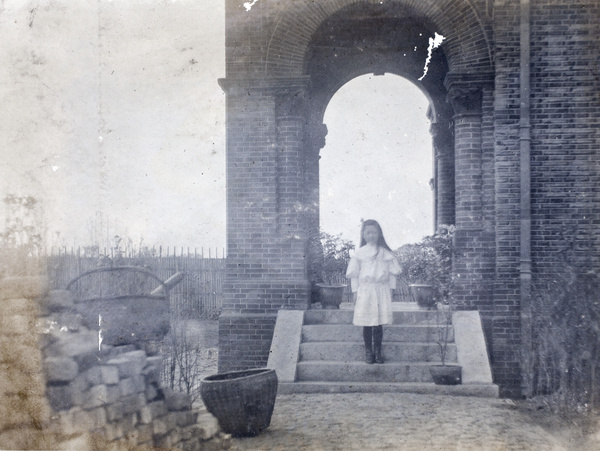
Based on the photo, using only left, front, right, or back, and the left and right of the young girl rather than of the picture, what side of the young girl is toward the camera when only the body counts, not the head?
front

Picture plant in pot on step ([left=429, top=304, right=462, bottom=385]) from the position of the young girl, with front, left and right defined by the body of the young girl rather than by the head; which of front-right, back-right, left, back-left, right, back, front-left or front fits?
left

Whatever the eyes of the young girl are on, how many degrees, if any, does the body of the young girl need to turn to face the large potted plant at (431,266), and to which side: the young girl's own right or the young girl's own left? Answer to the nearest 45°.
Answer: approximately 135° to the young girl's own left

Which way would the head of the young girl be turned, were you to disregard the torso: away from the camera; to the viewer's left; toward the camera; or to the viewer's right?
toward the camera

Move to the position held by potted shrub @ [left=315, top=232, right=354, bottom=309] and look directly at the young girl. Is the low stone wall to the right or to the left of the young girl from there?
right

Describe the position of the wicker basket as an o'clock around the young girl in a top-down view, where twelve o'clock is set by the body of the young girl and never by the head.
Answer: The wicker basket is roughly at 1 o'clock from the young girl.

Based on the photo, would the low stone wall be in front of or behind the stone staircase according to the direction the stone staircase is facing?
in front

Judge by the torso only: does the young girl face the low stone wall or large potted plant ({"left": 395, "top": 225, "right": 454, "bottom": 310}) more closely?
the low stone wall
